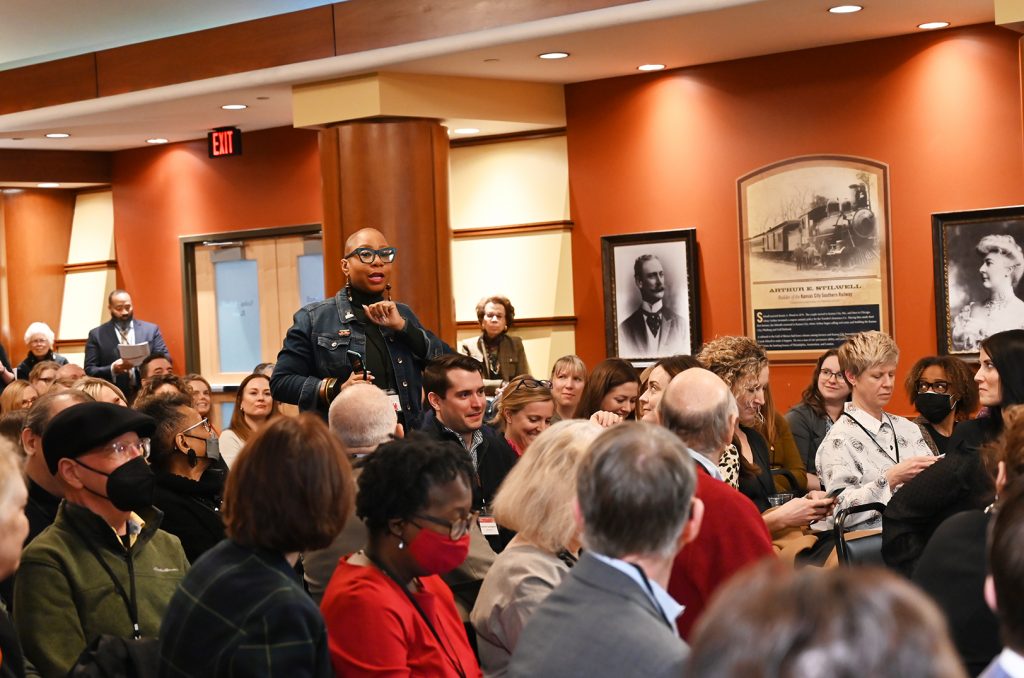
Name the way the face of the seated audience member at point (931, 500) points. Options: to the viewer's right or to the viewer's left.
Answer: to the viewer's left

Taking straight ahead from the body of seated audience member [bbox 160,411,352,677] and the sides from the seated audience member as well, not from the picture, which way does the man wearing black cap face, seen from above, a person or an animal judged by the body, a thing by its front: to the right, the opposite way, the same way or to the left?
to the right

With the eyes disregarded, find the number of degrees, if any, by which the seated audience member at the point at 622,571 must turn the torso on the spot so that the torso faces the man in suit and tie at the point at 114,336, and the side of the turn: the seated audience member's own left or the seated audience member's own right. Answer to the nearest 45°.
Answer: approximately 90° to the seated audience member's own left

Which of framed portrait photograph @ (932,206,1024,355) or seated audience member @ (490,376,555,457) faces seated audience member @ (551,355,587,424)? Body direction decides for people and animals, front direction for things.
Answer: the framed portrait photograph

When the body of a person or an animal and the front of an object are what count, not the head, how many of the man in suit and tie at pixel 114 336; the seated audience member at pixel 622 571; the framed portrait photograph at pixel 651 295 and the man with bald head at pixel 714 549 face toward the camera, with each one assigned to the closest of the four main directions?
2

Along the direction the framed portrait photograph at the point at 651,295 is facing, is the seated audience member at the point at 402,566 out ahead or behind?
ahead

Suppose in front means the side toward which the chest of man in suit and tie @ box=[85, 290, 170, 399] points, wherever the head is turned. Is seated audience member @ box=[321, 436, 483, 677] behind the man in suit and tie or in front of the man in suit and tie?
in front

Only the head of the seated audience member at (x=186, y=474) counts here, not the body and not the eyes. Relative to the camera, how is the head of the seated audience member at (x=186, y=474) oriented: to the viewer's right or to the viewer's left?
to the viewer's right
